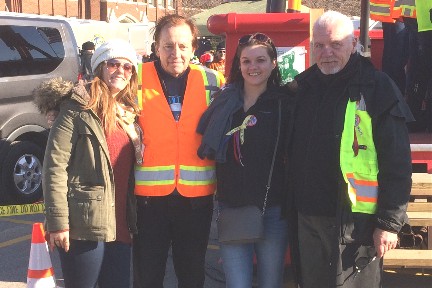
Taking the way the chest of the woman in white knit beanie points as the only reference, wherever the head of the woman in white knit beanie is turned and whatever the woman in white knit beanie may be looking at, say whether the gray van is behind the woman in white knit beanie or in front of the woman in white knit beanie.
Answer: behind

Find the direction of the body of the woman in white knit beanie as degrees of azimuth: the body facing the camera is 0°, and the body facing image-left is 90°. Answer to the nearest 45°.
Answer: approximately 315°

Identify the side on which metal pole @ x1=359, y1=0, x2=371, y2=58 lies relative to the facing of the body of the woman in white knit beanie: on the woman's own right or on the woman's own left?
on the woman's own left
